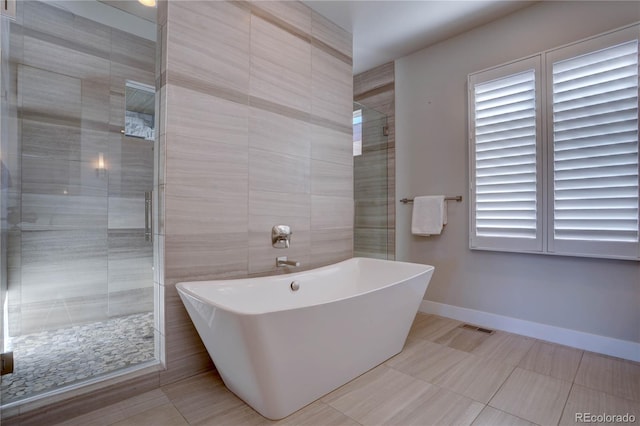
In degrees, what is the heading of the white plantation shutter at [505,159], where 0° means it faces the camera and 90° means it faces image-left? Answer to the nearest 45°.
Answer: approximately 45°

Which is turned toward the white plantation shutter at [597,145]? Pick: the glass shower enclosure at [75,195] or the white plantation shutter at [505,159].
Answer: the glass shower enclosure

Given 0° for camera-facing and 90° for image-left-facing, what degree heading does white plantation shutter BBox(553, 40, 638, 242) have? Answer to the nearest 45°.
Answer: approximately 45°

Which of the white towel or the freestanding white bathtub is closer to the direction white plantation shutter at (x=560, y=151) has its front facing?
the freestanding white bathtub

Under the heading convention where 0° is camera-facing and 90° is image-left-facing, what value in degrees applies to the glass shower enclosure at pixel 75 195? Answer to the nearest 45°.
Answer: approximately 315°
